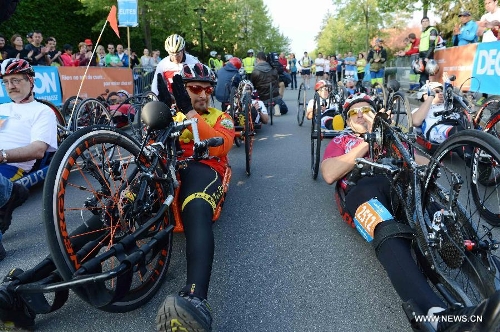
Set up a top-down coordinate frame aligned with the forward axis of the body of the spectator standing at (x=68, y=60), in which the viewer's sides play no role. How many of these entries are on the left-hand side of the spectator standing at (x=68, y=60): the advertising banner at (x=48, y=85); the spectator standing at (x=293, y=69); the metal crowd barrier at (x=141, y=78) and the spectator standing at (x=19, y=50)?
2

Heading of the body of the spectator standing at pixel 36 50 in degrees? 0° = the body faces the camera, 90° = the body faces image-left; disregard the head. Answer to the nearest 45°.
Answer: approximately 315°

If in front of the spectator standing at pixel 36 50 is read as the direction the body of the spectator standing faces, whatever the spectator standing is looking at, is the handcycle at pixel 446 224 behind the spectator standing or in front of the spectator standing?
in front
